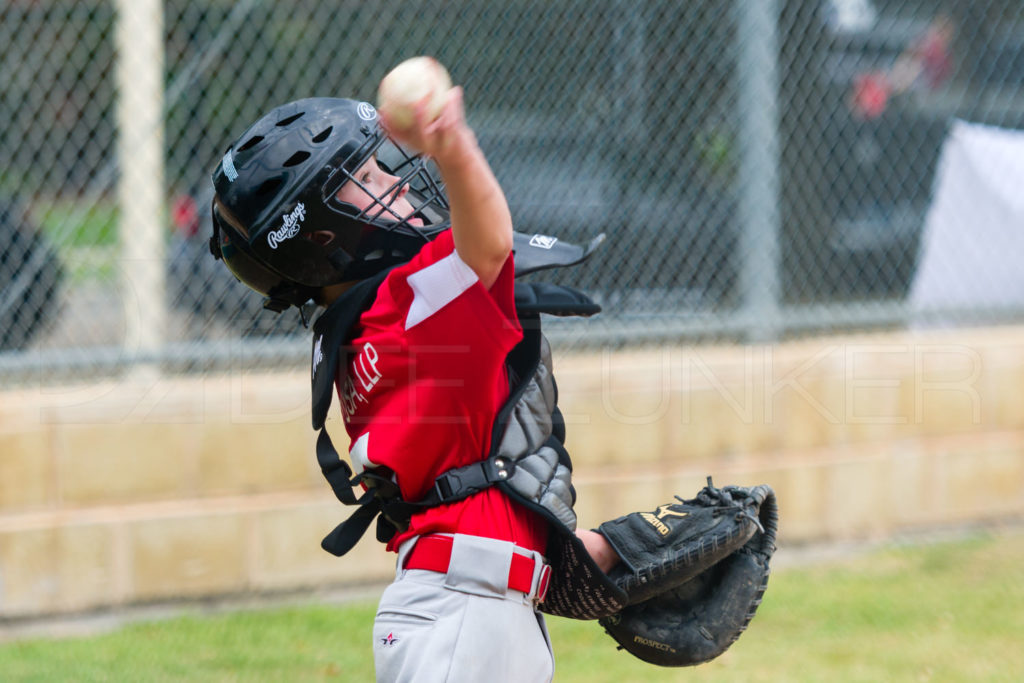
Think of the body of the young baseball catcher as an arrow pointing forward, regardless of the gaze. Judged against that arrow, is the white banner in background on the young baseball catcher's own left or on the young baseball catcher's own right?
on the young baseball catcher's own left

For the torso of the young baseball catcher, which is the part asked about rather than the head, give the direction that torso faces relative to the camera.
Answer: to the viewer's right
